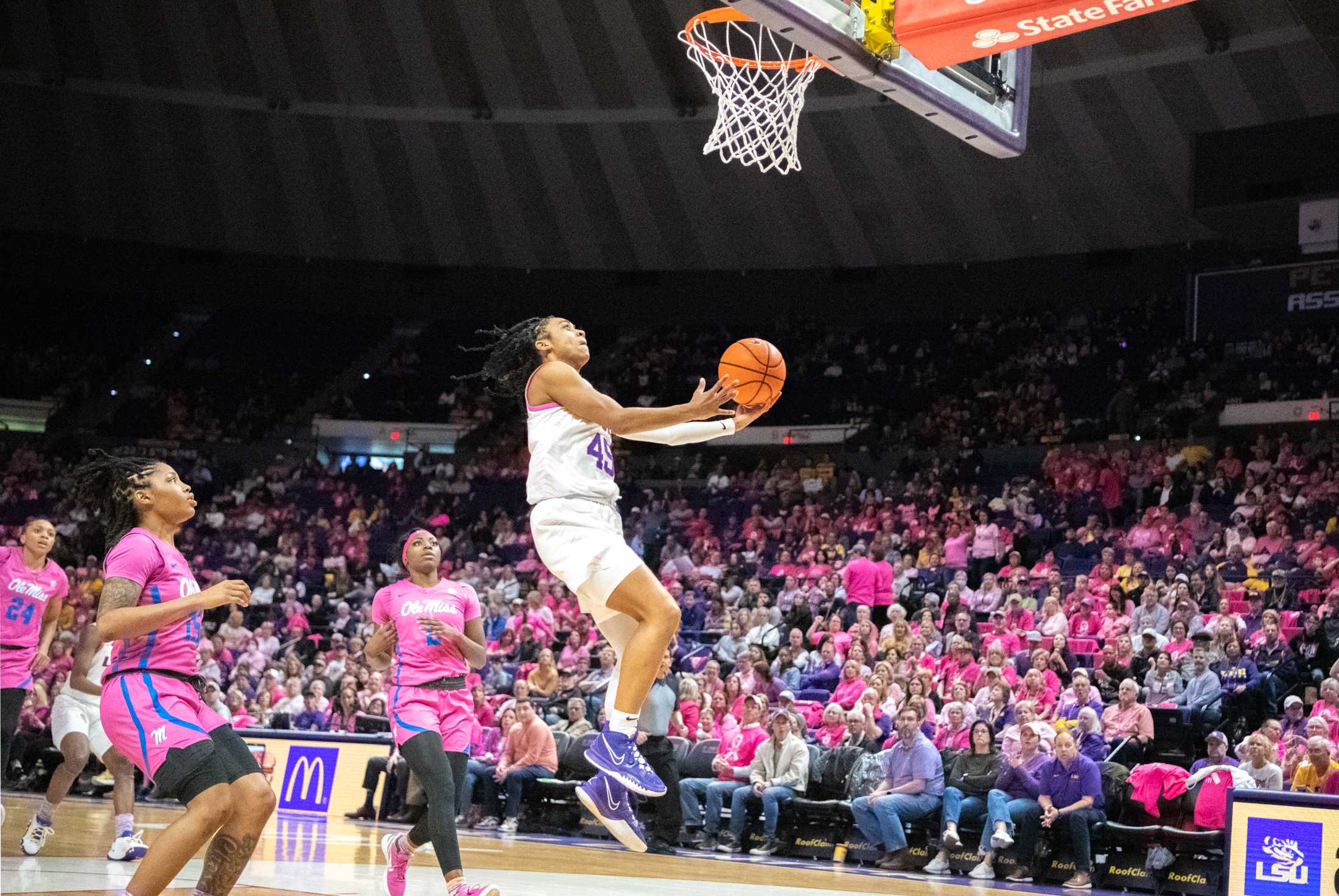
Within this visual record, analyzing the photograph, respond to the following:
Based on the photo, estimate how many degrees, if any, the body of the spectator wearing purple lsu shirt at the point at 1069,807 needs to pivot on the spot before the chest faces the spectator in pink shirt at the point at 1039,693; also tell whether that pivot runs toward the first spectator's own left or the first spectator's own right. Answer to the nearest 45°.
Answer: approximately 135° to the first spectator's own right

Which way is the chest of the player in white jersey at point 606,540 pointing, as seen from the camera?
to the viewer's right

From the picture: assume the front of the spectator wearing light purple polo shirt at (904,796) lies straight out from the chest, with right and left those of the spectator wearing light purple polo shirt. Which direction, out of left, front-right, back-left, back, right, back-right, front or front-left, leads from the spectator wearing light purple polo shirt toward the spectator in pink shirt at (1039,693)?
back

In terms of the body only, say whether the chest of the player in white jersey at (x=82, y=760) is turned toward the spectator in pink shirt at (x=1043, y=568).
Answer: no

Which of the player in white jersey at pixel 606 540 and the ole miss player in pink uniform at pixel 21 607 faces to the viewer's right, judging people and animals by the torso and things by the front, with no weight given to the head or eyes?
the player in white jersey

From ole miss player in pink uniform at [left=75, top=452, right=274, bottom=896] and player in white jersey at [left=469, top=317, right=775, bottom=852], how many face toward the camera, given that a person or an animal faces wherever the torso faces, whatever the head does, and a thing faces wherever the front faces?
0

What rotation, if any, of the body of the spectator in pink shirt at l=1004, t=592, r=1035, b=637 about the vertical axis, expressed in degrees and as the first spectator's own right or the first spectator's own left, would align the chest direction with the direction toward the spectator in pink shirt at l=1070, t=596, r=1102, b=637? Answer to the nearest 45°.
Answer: approximately 135° to the first spectator's own left

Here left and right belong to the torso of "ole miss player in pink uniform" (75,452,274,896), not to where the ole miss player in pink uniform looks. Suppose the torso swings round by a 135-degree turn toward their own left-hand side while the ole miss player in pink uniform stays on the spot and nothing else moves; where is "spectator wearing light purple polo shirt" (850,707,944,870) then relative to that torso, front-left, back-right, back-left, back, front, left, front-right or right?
right

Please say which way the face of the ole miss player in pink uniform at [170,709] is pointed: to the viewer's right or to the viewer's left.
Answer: to the viewer's right

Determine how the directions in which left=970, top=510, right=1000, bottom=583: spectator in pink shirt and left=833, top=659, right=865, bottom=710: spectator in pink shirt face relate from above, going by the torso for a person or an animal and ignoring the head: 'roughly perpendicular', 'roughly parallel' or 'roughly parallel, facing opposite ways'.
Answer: roughly parallel

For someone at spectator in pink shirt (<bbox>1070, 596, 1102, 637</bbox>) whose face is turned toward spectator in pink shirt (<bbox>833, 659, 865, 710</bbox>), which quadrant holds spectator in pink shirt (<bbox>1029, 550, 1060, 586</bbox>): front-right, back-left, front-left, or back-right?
back-right

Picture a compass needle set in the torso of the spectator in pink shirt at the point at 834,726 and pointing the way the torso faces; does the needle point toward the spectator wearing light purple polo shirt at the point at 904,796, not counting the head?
no

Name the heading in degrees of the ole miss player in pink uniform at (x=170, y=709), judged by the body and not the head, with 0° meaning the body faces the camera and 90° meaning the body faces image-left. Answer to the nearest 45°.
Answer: approximately 270°

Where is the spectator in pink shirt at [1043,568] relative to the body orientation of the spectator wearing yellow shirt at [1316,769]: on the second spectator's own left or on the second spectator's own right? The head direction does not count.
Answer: on the second spectator's own right

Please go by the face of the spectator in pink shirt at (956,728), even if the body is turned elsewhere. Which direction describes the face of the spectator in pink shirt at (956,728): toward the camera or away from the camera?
toward the camera

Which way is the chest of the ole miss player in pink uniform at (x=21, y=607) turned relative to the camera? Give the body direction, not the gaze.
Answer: toward the camera

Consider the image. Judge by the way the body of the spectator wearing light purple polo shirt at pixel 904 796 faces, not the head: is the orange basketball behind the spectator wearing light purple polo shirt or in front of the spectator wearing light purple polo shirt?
in front
